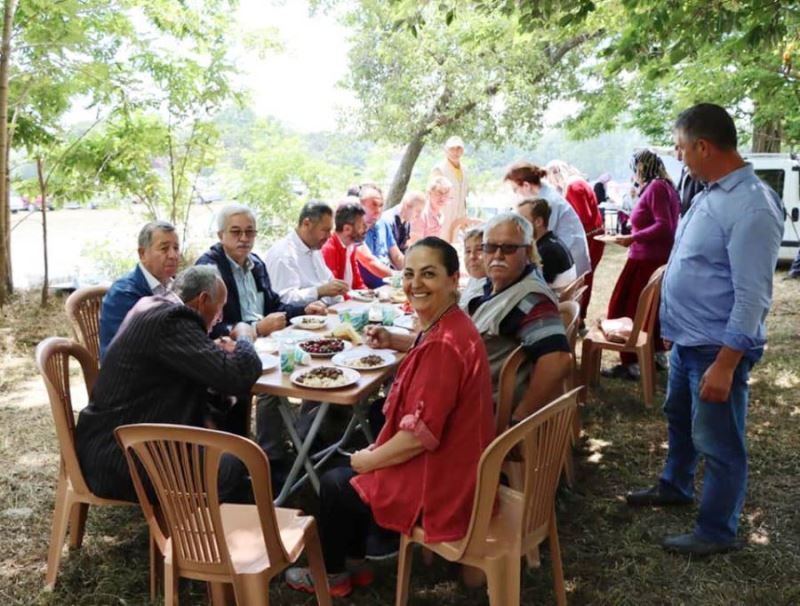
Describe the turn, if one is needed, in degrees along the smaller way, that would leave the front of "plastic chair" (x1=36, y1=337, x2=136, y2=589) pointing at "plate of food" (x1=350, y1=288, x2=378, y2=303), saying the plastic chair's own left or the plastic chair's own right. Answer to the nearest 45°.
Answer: approximately 45° to the plastic chair's own left

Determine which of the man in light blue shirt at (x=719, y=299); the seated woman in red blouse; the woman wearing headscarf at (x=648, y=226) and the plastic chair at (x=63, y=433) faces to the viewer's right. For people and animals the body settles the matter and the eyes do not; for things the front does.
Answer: the plastic chair

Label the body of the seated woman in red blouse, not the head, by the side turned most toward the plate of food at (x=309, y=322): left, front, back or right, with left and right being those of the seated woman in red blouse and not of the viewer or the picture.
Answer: right

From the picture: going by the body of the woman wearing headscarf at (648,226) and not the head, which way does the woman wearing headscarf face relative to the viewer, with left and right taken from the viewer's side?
facing to the left of the viewer

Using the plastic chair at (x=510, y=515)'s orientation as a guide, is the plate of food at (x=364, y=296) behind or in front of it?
in front

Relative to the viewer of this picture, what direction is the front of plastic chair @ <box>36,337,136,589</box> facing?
facing to the right of the viewer

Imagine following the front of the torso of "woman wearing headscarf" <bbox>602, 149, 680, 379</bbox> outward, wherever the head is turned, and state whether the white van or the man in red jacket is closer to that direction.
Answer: the man in red jacket

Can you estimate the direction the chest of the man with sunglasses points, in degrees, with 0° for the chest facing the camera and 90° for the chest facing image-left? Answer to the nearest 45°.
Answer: approximately 45°

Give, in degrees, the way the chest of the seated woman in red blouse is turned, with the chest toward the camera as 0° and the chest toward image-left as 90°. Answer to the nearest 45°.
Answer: approximately 90°

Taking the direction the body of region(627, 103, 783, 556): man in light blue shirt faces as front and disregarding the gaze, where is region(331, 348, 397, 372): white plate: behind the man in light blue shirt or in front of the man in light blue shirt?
in front

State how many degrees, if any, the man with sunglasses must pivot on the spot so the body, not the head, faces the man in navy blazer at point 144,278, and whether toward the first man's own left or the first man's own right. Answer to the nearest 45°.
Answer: approximately 45° to the first man's own right
